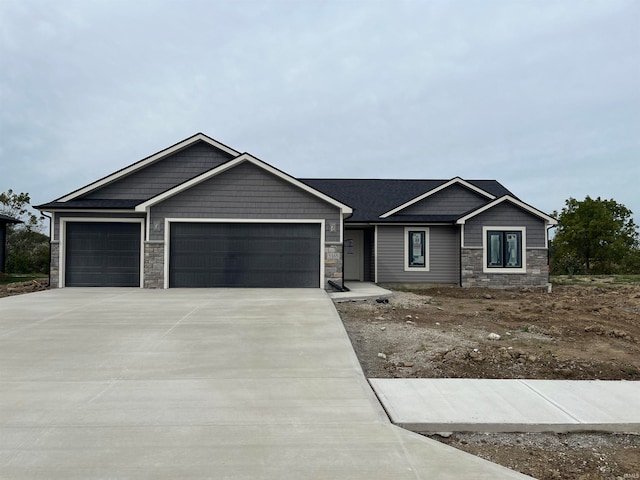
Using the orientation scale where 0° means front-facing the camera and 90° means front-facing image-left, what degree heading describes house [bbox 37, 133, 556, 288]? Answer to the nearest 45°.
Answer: approximately 0°

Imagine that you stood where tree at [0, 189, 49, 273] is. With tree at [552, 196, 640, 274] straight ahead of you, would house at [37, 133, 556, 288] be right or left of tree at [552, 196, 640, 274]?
right

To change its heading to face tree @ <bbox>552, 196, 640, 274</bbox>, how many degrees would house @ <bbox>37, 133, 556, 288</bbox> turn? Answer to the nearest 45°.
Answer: approximately 135° to its left

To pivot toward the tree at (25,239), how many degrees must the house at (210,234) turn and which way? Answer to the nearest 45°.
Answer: approximately 135° to its right
